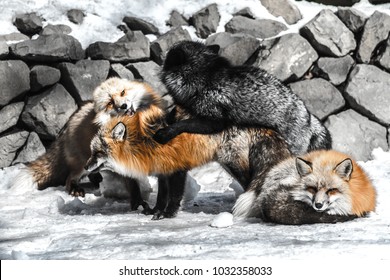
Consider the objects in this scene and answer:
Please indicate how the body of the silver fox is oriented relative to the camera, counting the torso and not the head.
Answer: to the viewer's left

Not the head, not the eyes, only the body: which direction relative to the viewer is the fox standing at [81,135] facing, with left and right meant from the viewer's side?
facing to the right of the viewer

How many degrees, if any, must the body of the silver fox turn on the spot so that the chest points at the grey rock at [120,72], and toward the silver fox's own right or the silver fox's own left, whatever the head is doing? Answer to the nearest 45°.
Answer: approximately 45° to the silver fox's own right

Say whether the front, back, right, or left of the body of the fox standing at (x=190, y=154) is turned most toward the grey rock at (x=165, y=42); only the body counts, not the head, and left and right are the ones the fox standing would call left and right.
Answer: right

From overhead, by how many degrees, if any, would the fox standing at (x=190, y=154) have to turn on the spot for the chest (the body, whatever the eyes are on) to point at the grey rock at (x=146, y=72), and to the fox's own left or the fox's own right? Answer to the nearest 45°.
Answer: approximately 45° to the fox's own right

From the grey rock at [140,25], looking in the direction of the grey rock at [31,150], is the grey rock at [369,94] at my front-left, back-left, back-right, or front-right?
back-left

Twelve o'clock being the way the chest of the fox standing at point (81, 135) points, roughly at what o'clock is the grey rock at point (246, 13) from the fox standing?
The grey rock is roughly at 10 o'clock from the fox standing.

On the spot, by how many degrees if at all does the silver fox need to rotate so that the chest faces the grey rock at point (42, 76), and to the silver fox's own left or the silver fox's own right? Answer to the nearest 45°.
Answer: approximately 45° to the silver fox's own right

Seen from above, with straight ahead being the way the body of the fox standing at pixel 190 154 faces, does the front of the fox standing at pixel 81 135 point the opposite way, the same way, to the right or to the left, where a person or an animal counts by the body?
the opposite way

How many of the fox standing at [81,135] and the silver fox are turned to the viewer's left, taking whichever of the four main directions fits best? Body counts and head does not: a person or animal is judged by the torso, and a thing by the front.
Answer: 1

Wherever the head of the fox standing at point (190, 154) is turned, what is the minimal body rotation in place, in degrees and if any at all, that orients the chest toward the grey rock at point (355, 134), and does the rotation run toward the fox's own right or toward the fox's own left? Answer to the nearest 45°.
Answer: approximately 135° to the fox's own right

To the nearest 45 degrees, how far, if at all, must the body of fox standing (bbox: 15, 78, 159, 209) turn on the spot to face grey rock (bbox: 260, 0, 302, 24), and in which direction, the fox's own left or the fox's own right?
approximately 45° to the fox's own left

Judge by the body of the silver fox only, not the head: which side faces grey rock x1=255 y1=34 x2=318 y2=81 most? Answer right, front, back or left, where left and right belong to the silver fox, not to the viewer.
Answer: right

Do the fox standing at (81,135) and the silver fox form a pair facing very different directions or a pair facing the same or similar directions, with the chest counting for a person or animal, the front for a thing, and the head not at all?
very different directions

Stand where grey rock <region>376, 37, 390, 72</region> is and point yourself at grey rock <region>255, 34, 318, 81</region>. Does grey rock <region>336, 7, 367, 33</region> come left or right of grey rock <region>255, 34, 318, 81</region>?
right
